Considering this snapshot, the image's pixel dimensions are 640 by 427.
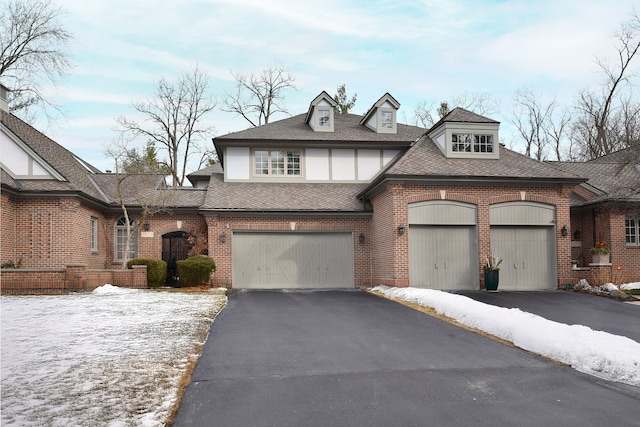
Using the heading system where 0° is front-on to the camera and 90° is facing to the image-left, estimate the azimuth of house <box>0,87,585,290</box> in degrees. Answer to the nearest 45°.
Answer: approximately 0°

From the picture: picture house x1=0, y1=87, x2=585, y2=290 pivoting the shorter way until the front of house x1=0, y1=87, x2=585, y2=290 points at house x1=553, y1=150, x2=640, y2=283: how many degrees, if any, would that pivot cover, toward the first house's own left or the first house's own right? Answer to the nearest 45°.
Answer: approximately 90° to the first house's own left

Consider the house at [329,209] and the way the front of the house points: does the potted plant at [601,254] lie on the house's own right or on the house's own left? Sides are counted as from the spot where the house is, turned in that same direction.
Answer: on the house's own left
